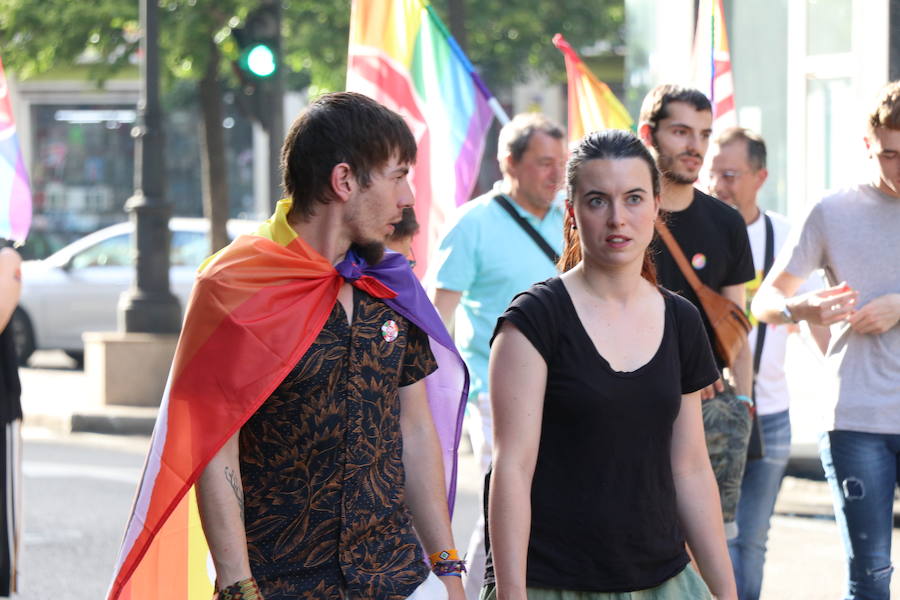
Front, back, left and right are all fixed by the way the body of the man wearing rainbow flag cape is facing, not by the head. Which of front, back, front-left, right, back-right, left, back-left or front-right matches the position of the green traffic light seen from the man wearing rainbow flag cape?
back-left

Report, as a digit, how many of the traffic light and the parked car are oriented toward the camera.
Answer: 1

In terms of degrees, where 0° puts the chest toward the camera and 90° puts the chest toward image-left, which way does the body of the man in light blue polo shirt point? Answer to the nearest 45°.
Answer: approximately 315°

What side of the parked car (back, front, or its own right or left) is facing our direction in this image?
left

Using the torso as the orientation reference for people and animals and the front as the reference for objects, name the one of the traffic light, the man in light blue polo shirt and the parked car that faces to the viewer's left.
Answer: the parked car

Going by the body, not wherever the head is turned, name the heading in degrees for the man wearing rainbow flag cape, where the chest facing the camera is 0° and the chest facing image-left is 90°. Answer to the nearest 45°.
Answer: approximately 315°

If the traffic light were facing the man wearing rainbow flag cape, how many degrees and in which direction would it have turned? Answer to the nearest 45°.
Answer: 0° — it already faces them

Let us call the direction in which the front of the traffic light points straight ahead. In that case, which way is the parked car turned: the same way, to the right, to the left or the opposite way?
to the right
